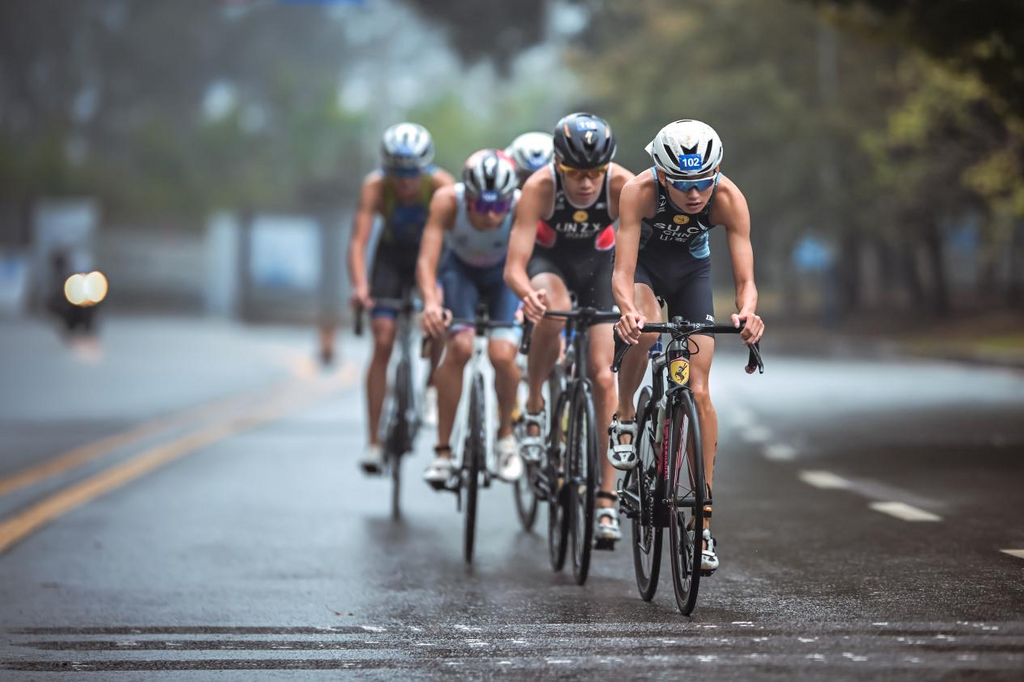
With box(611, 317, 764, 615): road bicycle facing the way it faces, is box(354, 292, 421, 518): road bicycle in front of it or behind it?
behind

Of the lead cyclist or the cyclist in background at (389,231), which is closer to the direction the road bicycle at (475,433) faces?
the lead cyclist

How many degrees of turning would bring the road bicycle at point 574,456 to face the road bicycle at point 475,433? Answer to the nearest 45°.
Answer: approximately 135° to its right

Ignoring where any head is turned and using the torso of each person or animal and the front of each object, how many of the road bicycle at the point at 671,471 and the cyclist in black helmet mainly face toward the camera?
2

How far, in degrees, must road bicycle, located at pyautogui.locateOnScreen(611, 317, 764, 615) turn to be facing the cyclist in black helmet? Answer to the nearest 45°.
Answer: approximately 135° to its right

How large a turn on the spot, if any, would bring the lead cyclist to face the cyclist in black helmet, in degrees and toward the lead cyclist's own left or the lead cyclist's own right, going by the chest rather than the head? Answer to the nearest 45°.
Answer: approximately 135° to the lead cyclist's own right

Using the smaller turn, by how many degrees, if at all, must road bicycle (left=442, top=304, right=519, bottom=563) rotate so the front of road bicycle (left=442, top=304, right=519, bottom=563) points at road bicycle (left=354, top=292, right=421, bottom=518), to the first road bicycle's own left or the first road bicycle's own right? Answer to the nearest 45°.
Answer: approximately 180°
